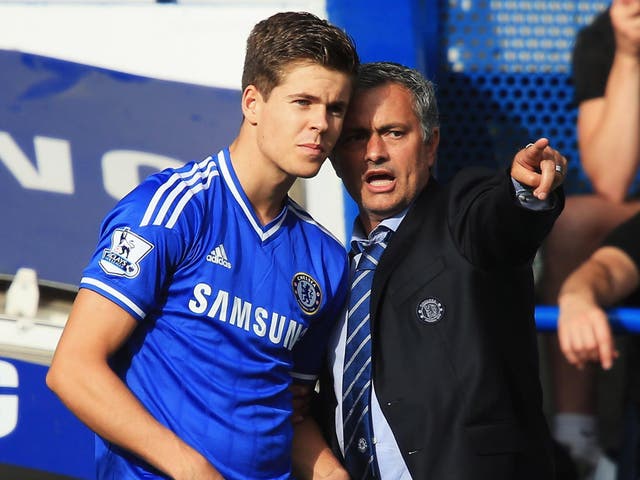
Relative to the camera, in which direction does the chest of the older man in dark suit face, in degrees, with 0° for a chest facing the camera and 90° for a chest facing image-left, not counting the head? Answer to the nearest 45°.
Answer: approximately 45°

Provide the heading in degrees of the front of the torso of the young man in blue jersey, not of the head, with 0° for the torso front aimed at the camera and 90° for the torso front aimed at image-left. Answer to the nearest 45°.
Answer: approximately 315°

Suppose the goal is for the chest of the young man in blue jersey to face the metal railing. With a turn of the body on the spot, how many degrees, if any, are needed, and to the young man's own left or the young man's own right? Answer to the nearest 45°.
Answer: approximately 90° to the young man's own left

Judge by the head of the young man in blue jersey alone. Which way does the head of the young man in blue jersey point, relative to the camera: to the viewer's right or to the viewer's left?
to the viewer's right

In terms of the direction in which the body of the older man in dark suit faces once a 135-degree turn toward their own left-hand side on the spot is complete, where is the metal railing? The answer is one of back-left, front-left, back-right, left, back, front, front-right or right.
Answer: front-left
